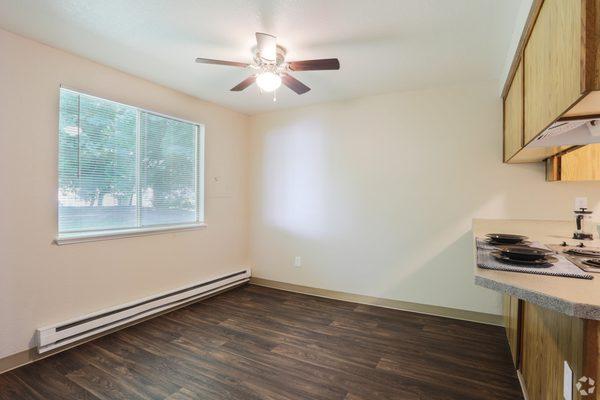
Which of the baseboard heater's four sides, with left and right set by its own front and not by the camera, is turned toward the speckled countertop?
front

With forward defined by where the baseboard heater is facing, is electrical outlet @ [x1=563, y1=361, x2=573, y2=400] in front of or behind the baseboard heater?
in front

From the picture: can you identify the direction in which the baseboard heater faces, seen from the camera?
facing the viewer and to the right of the viewer

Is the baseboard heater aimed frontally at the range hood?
yes

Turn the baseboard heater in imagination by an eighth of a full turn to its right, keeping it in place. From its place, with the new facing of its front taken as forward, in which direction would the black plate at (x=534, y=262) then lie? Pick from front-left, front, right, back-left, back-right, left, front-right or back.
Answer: front-left

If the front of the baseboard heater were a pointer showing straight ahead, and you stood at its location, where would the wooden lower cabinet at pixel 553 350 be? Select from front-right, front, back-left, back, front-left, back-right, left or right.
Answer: front

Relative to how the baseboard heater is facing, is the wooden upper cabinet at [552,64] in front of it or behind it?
in front
